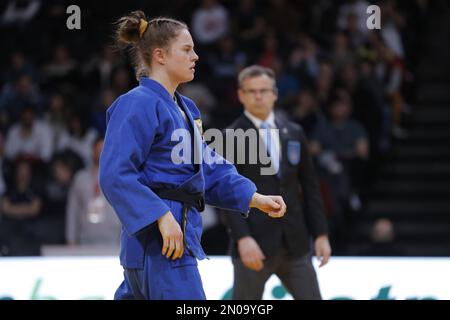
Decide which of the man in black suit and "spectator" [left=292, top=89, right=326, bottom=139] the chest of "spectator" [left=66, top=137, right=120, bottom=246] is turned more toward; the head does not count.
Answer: the man in black suit

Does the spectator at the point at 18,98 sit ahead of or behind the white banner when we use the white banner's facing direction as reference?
behind

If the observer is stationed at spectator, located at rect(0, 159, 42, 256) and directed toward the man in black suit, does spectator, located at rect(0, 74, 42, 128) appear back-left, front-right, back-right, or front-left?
back-left

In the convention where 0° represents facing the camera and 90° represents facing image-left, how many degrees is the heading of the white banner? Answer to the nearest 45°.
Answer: approximately 0°

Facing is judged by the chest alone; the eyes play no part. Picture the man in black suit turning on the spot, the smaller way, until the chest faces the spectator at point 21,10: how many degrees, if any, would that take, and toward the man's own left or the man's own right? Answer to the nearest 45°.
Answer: approximately 135° to the man's own right

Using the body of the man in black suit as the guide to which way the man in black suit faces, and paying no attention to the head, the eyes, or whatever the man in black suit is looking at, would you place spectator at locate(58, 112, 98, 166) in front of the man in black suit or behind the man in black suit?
behind

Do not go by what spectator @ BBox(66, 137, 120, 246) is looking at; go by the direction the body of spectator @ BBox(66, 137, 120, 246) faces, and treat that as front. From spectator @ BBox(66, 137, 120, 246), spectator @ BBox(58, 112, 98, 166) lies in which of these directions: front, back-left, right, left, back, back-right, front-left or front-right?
back
